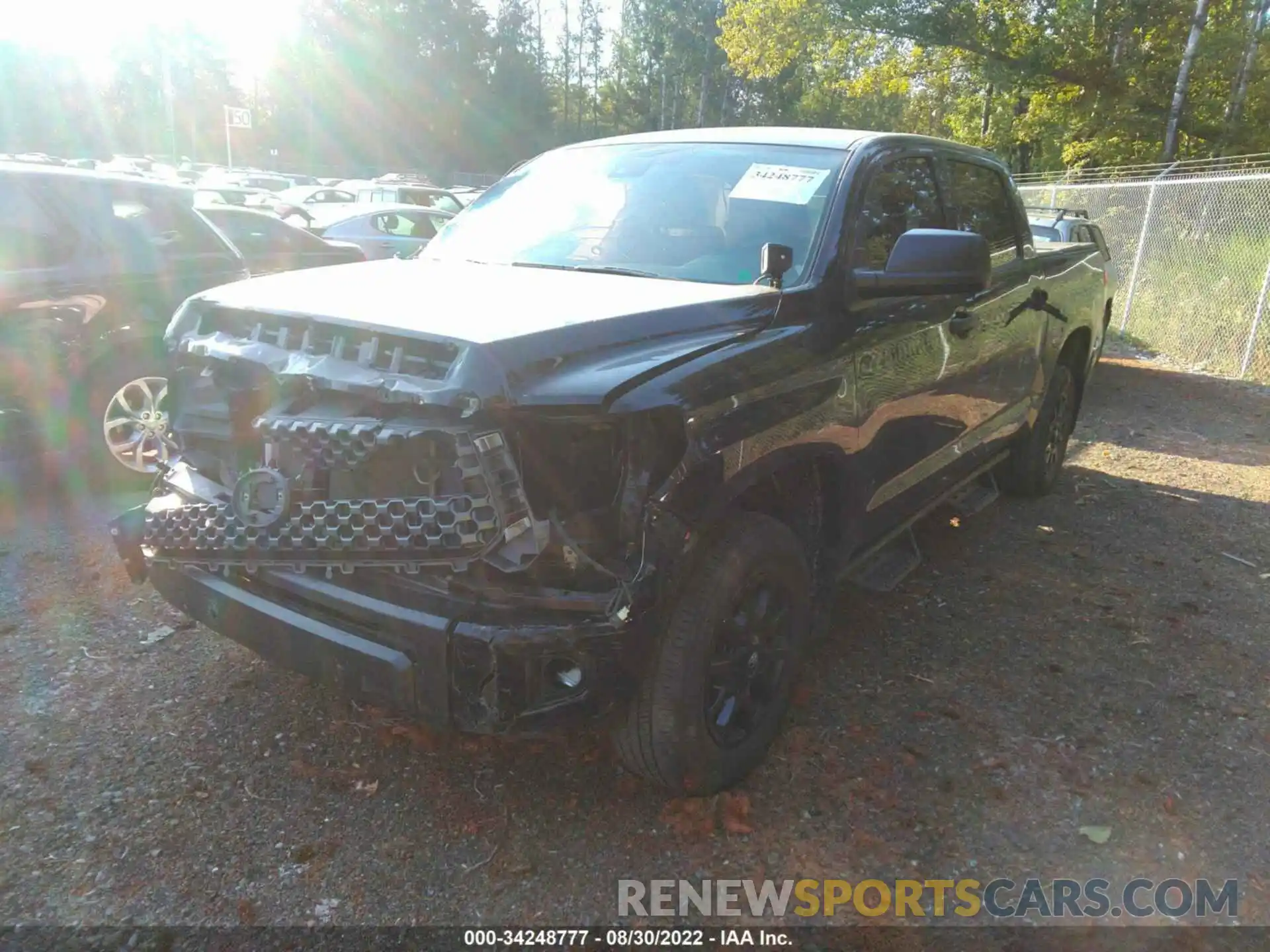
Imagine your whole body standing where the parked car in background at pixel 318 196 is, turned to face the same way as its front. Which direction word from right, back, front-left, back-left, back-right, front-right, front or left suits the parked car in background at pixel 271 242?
front-left

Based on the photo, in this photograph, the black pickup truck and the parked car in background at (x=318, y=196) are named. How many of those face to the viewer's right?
0

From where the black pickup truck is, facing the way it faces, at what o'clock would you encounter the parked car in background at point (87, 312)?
The parked car in background is roughly at 3 o'clock from the black pickup truck.

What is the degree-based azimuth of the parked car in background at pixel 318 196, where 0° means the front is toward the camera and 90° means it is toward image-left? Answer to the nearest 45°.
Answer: approximately 45°

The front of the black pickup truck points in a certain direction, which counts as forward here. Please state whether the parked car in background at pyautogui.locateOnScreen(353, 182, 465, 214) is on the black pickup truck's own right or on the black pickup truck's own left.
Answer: on the black pickup truck's own right

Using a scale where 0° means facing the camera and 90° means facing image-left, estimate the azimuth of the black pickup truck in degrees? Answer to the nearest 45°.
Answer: approximately 45°

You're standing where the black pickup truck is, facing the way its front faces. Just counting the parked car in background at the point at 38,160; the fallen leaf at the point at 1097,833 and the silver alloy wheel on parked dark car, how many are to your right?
2

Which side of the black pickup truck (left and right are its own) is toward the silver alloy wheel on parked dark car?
right

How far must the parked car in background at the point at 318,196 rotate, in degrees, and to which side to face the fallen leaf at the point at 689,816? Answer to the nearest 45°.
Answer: approximately 45° to its left
